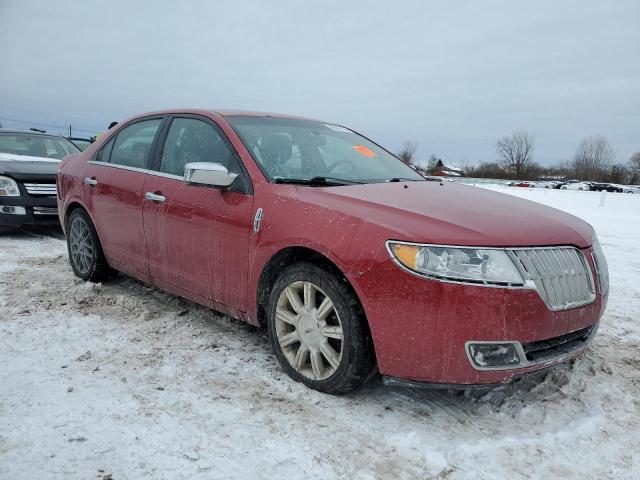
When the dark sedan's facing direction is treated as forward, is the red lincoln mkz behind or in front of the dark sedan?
in front

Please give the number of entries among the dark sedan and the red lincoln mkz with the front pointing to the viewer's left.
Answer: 0

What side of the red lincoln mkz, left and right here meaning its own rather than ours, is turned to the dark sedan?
back

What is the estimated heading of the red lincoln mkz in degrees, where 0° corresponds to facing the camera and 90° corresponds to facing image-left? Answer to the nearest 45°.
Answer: approximately 315°
